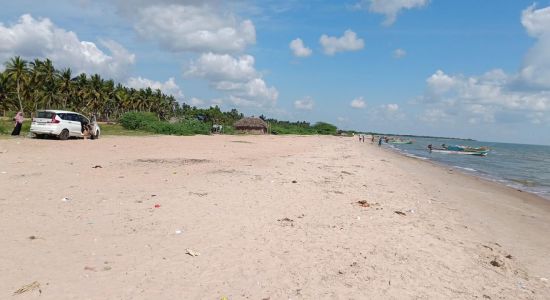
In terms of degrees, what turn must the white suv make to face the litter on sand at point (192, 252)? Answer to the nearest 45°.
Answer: approximately 135° to its right

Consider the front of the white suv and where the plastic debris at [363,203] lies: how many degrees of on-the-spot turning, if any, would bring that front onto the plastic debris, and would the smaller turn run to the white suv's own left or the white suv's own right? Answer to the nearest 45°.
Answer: approximately 135° to the white suv's own right

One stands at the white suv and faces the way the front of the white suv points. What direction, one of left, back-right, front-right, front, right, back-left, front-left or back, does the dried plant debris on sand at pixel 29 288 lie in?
back-right
